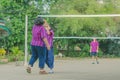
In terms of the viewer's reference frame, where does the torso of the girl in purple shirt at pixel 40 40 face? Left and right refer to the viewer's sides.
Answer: facing away from the viewer and to the right of the viewer

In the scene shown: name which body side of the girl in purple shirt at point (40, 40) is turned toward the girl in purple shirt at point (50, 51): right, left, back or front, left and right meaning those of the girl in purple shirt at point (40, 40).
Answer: front
